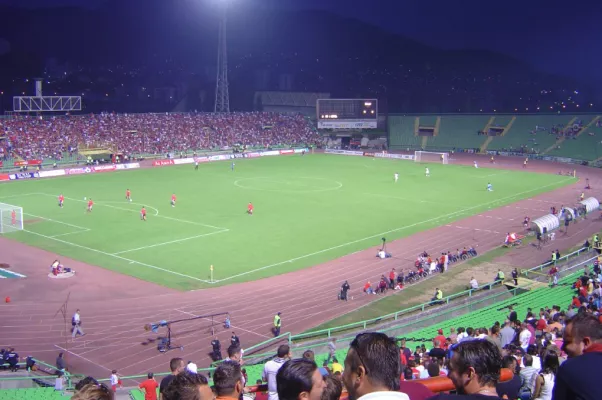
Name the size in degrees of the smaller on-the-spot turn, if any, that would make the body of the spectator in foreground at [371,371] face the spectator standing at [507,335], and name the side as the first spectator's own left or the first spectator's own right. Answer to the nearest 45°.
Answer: approximately 45° to the first spectator's own right

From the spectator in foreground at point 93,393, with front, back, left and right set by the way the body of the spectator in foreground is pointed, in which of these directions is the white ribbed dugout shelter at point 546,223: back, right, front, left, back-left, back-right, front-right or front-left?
front-right

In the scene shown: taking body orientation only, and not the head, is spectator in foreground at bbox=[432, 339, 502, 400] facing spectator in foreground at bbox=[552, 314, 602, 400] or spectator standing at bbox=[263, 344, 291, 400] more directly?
the spectator standing

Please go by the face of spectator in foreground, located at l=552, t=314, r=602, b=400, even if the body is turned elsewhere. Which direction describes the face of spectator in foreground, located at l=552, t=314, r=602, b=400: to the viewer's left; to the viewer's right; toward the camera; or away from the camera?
to the viewer's left

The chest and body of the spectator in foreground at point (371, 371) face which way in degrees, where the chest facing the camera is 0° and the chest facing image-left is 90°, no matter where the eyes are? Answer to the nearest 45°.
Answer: approximately 135°

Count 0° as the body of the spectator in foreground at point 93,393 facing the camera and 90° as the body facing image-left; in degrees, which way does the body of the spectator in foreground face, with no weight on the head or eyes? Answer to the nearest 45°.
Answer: approximately 180°

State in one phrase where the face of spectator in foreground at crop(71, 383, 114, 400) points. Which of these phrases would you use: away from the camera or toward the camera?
away from the camera

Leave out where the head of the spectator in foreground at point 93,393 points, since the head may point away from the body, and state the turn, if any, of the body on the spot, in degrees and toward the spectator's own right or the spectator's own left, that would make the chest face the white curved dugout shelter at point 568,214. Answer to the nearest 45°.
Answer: approximately 45° to the spectator's own right
